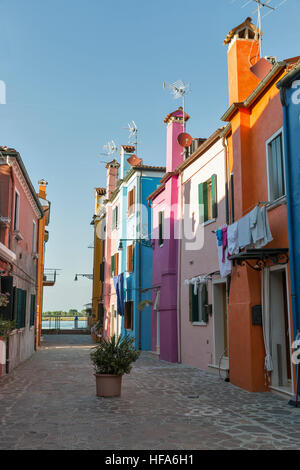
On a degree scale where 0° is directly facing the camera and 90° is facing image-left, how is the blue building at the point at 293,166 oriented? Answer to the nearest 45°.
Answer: approximately 45°

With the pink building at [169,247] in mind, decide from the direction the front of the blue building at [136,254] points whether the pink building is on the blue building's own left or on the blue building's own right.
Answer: on the blue building's own left

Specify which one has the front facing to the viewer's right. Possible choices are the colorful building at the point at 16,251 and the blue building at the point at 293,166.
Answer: the colorful building

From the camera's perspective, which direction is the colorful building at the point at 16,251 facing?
to the viewer's right

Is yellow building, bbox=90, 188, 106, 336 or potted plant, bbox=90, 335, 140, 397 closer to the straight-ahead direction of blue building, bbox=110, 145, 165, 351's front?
the potted plant

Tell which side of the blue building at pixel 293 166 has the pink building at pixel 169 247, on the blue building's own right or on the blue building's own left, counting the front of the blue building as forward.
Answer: on the blue building's own right

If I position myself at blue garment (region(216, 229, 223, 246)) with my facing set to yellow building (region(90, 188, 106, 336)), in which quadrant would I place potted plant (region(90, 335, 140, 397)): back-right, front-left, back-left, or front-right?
back-left

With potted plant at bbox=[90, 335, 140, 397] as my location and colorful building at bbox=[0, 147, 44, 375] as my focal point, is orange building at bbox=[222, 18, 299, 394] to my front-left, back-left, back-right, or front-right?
back-right

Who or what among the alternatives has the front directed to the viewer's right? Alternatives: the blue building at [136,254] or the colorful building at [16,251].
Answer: the colorful building

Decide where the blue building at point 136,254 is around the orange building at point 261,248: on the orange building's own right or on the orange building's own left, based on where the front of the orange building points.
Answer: on the orange building's own right

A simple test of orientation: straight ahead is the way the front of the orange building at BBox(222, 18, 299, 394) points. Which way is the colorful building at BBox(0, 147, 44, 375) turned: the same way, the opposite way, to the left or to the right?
the opposite way

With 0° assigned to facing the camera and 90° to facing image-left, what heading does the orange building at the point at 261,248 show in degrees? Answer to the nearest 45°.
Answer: approximately 45°

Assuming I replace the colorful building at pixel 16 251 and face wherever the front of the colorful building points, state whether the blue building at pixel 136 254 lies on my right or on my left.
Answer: on my left

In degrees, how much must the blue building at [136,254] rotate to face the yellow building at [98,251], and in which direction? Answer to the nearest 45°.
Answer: approximately 135° to its right

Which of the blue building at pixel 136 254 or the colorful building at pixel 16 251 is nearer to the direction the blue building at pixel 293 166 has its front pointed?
the colorful building

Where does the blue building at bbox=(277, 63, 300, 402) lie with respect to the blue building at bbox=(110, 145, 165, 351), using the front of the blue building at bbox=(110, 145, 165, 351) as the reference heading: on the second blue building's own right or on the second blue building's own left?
on the second blue building's own left
